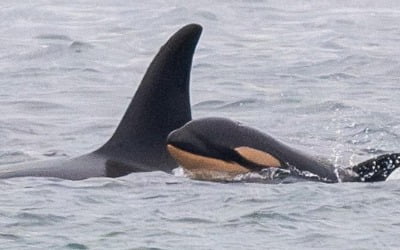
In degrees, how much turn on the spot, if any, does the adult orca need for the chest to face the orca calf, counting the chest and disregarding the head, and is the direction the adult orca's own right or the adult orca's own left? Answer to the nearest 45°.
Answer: approximately 135° to the adult orca's own left

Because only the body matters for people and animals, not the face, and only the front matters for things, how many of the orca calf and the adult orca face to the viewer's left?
2

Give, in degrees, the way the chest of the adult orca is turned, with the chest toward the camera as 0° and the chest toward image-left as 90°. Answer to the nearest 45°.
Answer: approximately 90°

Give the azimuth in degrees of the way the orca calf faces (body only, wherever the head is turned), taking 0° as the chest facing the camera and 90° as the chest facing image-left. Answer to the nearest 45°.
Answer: approximately 90°
